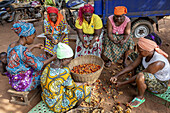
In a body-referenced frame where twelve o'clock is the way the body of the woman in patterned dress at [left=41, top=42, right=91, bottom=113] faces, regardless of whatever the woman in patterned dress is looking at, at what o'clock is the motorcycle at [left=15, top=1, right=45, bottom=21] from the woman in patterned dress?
The motorcycle is roughly at 10 o'clock from the woman in patterned dress.

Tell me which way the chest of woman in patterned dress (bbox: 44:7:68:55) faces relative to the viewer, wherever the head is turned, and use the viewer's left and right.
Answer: facing the viewer

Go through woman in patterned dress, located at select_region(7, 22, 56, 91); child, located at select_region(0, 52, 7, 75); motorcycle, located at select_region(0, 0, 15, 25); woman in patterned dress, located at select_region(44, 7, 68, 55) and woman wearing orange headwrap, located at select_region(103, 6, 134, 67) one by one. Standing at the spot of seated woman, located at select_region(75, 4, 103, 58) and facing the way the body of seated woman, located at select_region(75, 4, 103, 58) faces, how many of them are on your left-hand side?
1

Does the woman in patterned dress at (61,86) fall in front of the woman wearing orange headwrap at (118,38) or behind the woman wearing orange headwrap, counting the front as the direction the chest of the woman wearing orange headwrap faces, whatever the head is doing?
in front

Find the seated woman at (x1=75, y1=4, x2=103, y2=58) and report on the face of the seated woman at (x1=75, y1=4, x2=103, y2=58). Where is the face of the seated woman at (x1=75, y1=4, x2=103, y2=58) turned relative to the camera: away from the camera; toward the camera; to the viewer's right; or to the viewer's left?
toward the camera

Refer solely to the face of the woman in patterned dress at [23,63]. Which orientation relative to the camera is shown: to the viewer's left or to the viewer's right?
to the viewer's right

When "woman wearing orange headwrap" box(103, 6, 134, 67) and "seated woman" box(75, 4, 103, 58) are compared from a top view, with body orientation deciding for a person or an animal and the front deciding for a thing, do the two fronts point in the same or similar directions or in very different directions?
same or similar directions

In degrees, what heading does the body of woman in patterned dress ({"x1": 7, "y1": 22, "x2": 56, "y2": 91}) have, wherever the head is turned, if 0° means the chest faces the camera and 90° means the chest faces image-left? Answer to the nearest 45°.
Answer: approximately 225°

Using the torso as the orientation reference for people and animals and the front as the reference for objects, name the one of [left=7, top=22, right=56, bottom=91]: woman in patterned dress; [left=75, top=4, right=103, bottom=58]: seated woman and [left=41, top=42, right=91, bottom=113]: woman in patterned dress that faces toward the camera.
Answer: the seated woman

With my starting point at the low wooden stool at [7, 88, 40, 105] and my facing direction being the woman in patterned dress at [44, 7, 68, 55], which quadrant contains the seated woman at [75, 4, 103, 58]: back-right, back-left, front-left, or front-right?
front-right

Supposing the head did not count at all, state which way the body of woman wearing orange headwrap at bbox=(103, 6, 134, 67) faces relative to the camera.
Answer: toward the camera

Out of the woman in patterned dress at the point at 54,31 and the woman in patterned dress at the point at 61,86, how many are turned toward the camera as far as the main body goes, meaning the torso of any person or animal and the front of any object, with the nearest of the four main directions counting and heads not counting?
1

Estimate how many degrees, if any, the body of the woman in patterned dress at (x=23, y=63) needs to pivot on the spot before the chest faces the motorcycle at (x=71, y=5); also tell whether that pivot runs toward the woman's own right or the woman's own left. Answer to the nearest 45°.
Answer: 0° — they already face it

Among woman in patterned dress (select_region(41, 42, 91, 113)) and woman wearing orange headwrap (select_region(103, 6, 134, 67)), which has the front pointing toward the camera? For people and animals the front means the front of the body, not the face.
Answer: the woman wearing orange headwrap

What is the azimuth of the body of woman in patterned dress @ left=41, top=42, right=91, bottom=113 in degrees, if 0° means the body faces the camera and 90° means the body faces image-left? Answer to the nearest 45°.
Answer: approximately 225°

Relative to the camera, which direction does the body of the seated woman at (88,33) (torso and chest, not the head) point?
toward the camera

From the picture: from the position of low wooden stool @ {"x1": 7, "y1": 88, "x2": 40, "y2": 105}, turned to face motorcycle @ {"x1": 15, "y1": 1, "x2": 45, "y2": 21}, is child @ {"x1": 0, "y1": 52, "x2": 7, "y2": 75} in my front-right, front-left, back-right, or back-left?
front-left
